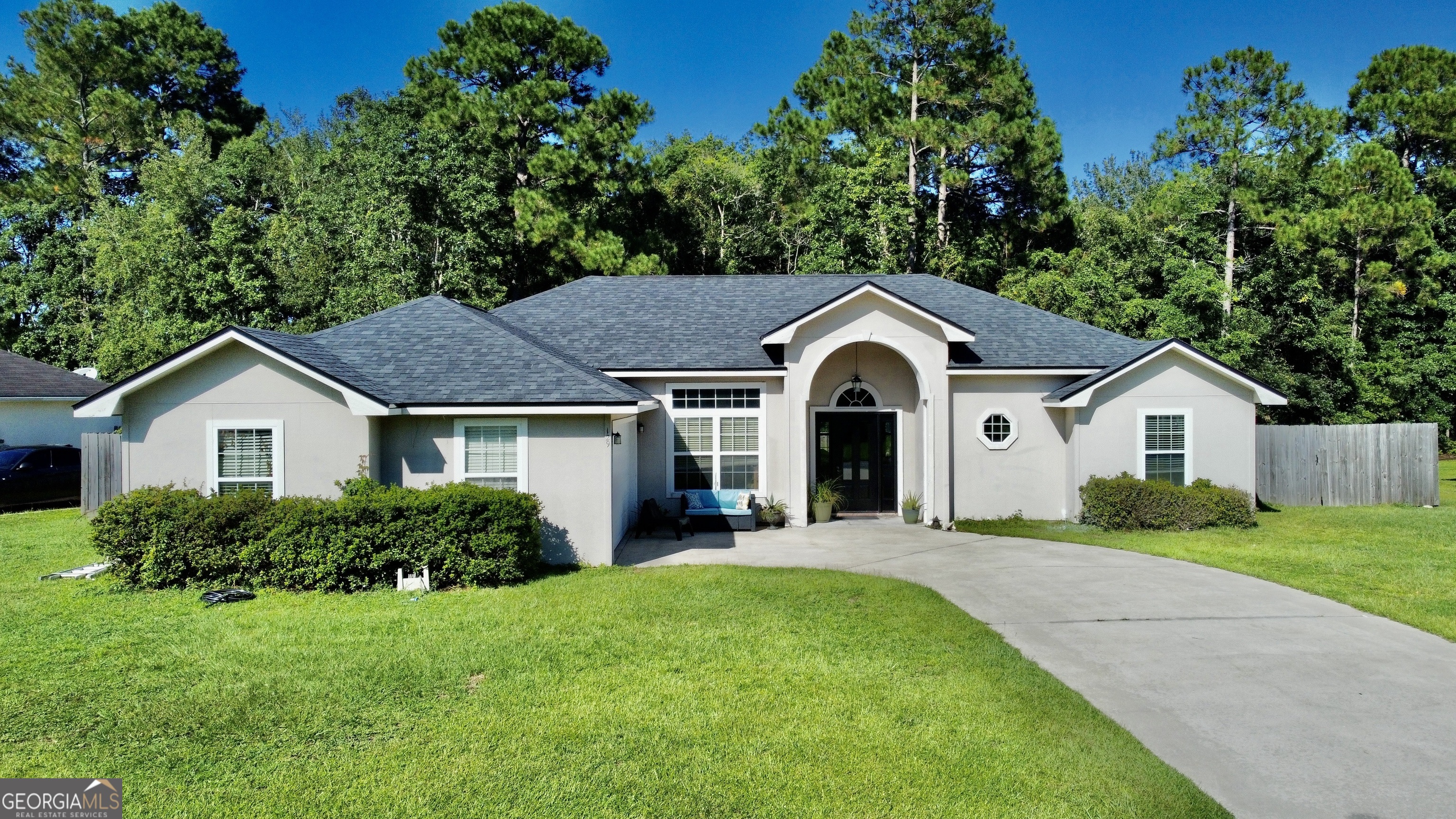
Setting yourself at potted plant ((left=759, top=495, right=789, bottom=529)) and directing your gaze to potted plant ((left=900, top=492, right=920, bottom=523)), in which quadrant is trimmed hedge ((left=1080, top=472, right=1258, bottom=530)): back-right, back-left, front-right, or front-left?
front-right

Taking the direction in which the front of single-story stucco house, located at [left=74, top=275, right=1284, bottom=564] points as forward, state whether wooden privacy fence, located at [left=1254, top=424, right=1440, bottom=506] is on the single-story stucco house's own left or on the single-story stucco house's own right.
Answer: on the single-story stucco house's own left

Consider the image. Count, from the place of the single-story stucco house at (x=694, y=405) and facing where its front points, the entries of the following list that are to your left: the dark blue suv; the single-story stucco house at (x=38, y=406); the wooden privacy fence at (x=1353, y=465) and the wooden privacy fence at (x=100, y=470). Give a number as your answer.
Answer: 1

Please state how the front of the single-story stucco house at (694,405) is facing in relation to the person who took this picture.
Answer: facing the viewer

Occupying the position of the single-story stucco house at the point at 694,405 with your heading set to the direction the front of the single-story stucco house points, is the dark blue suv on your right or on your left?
on your right

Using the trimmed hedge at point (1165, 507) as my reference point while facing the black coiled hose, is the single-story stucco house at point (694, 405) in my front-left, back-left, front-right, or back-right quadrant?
front-right

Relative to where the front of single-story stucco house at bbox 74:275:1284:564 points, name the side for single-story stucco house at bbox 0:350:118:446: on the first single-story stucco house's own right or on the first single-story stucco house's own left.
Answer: on the first single-story stucco house's own right

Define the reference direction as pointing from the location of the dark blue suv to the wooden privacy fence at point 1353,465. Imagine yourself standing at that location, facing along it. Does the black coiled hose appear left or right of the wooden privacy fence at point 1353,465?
right

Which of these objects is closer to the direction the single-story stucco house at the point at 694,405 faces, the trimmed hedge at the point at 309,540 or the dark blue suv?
the trimmed hedge
